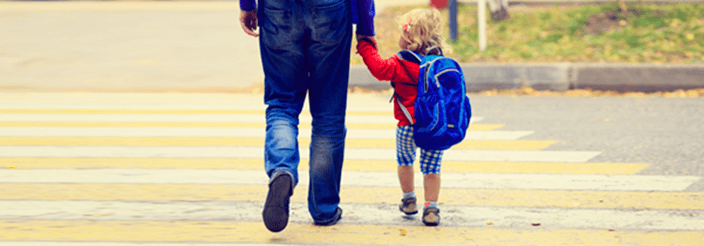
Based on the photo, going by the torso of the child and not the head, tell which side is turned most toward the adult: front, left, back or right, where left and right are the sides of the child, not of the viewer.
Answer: left

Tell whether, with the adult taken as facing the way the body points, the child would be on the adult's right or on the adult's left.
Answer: on the adult's right

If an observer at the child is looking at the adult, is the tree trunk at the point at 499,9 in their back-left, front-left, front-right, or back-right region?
back-right

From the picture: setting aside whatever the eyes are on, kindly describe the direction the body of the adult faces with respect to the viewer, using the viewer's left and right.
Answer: facing away from the viewer

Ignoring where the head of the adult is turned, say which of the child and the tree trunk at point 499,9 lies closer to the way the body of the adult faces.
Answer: the tree trunk

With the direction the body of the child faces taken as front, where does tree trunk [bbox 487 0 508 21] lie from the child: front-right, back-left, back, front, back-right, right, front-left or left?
front-right

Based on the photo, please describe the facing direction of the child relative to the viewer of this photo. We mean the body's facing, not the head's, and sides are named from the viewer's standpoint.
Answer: facing away from the viewer and to the left of the viewer
